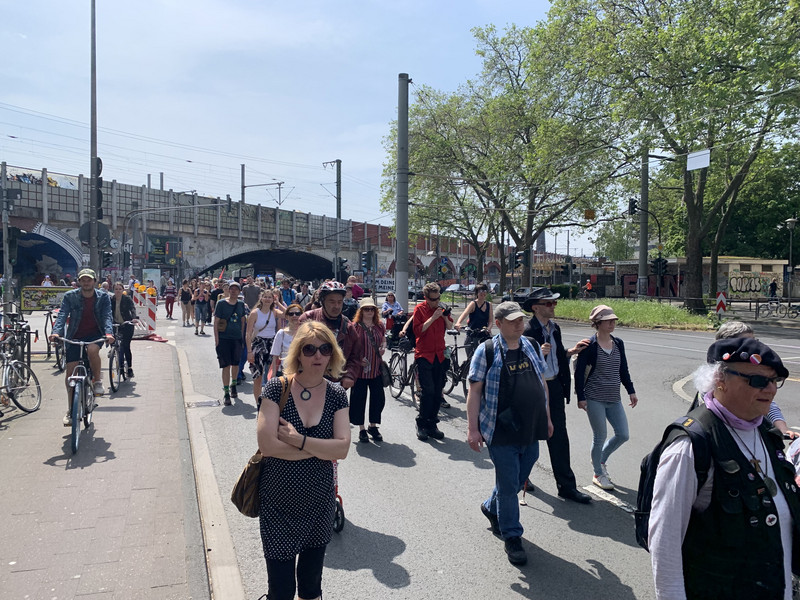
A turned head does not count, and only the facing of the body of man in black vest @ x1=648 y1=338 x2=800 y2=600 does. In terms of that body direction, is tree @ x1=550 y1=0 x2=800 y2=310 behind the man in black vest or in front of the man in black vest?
behind

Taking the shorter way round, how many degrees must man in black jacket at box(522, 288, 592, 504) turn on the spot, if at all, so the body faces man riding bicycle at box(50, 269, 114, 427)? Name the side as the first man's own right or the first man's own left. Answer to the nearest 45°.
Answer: approximately 135° to the first man's own right

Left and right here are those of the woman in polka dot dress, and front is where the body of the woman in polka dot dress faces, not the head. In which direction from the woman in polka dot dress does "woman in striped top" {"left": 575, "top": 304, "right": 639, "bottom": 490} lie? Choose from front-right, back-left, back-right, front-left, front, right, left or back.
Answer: back-left

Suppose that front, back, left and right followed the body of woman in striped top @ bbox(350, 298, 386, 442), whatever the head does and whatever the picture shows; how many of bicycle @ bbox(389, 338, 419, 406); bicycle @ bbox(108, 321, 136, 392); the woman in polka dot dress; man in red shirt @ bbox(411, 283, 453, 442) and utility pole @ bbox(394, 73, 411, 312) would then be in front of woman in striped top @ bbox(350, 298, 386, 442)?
1

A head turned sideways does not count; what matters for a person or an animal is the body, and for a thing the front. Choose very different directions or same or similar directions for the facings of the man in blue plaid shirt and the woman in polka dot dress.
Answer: same or similar directions

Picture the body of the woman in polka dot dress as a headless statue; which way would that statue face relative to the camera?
toward the camera

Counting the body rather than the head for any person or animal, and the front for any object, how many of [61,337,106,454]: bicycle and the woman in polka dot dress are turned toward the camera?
2

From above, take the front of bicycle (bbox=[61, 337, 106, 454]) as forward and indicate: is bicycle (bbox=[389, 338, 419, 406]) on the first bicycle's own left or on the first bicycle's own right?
on the first bicycle's own left

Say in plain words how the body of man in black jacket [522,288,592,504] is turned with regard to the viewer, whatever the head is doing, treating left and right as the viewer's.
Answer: facing the viewer and to the right of the viewer

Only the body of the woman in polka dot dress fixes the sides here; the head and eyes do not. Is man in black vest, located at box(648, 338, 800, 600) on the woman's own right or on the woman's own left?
on the woman's own left

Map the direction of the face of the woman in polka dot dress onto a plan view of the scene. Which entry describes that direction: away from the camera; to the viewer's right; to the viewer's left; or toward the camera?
toward the camera

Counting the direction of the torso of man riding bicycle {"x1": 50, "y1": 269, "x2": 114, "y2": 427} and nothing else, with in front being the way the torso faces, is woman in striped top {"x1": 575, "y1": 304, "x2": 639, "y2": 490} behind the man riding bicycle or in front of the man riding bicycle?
in front

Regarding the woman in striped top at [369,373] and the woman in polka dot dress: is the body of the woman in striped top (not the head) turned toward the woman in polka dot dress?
yes

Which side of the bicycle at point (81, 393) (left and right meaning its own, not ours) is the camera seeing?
front

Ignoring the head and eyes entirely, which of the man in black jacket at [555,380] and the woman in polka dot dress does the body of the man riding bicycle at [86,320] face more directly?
the woman in polka dot dress

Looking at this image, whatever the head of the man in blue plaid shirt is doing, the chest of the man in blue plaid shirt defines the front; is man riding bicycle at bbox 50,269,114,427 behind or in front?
behind
